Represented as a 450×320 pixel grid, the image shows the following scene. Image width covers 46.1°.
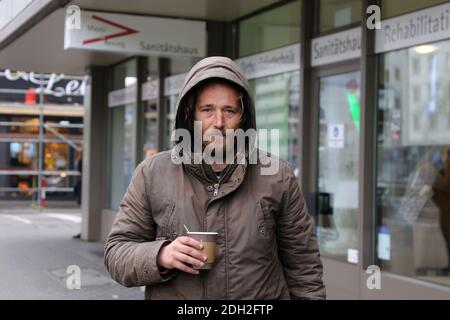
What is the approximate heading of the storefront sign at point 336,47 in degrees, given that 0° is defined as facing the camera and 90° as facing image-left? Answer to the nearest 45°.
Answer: approximately 45°

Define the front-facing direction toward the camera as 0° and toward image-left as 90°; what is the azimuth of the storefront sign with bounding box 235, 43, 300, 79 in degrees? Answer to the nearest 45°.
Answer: approximately 45°

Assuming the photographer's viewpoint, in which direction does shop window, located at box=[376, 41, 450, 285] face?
facing the viewer and to the left of the viewer

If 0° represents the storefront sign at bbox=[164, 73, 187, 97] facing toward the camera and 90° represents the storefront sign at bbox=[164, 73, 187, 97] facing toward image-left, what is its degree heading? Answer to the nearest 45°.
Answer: approximately 45°

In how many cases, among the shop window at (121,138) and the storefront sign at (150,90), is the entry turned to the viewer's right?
0
